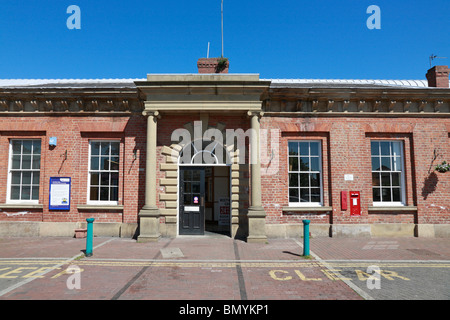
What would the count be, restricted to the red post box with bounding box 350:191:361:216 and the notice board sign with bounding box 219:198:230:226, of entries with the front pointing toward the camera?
2

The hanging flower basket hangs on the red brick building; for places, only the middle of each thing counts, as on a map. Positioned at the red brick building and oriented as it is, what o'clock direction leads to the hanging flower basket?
The hanging flower basket is roughly at 9 o'clock from the red brick building.

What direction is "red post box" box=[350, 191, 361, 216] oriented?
toward the camera

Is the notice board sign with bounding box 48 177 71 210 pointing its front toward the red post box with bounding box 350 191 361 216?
no

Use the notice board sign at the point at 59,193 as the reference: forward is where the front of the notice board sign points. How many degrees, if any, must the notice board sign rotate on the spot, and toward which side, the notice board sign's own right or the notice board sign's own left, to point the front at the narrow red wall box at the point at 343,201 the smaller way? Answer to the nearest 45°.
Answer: approximately 45° to the notice board sign's own left

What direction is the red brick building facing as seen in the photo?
toward the camera

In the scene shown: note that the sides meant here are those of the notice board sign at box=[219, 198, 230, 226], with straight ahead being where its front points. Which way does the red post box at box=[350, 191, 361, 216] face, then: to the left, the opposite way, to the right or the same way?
the same way

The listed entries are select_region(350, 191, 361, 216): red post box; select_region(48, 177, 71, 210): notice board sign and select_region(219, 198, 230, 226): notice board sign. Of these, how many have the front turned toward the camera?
3

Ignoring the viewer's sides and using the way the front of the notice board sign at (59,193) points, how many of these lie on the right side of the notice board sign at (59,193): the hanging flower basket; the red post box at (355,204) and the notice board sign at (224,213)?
0

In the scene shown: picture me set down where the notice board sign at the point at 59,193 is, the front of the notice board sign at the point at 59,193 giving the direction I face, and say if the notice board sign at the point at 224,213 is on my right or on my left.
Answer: on my left

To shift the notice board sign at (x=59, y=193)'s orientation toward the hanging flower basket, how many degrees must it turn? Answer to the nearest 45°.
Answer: approximately 45° to its left

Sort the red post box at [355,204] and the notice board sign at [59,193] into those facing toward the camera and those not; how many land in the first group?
2

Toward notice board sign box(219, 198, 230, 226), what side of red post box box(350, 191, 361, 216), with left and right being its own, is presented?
right

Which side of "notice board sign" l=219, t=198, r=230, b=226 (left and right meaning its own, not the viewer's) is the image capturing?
front
